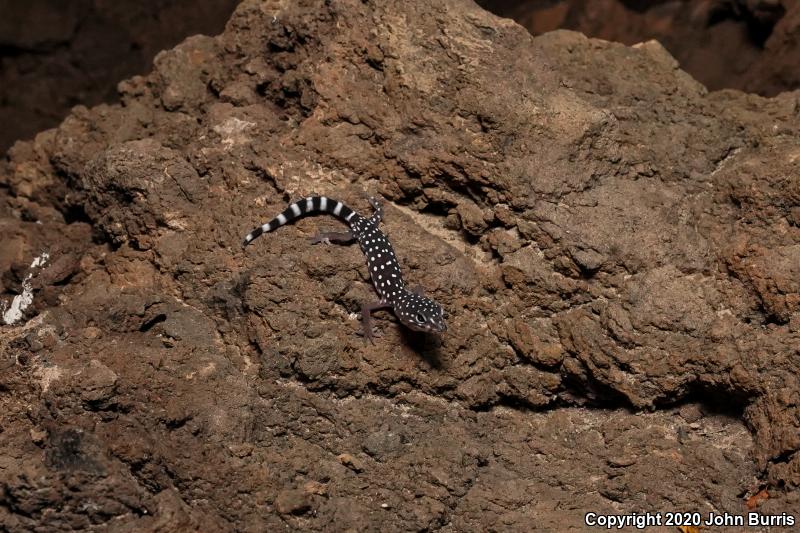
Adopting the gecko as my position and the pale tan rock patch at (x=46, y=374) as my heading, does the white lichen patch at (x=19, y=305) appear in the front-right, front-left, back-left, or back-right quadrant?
front-right

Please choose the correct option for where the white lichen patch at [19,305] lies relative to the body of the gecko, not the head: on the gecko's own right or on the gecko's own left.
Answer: on the gecko's own right

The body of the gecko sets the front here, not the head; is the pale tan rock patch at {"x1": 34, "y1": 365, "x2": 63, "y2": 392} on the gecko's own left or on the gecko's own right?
on the gecko's own right

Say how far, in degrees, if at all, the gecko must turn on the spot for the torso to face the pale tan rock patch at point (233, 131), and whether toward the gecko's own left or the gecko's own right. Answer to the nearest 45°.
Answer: approximately 180°

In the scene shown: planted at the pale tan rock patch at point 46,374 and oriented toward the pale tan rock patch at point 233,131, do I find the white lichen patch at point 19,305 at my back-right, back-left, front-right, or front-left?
front-left

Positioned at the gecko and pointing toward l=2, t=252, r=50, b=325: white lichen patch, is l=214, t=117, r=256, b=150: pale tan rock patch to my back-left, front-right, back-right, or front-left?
front-right

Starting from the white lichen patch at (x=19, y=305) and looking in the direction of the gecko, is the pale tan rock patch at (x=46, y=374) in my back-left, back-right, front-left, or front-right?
front-right

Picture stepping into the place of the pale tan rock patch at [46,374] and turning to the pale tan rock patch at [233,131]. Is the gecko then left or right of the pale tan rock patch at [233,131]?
right

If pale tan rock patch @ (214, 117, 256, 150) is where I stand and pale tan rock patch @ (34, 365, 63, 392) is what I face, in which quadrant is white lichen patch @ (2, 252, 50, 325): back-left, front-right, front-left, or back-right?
front-right

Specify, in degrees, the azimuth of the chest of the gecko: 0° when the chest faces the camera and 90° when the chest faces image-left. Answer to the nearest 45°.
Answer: approximately 315°
